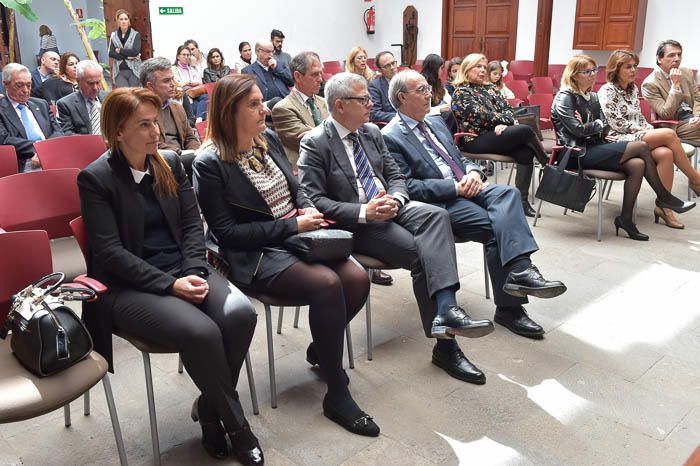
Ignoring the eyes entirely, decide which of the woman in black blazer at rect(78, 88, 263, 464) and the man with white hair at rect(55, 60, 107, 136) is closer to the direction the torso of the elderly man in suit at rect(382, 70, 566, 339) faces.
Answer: the woman in black blazer

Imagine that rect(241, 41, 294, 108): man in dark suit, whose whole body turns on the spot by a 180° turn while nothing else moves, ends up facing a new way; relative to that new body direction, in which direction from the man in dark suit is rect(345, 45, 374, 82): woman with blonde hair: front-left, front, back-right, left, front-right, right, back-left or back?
back-right

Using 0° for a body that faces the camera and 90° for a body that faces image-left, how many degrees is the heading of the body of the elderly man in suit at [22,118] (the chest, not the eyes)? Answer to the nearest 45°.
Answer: approximately 315°

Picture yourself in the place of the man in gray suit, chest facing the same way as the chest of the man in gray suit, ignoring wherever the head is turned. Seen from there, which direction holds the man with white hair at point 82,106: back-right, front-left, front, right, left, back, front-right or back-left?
back
